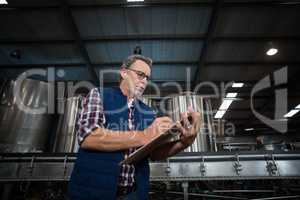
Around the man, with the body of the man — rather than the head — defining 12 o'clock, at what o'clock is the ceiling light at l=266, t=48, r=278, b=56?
The ceiling light is roughly at 9 o'clock from the man.

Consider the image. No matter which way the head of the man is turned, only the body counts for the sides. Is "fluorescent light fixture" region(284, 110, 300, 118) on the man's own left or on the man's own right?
on the man's own left

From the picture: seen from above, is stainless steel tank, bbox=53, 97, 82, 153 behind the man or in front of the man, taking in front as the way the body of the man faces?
behind

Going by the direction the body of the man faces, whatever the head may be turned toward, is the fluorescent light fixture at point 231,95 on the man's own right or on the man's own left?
on the man's own left

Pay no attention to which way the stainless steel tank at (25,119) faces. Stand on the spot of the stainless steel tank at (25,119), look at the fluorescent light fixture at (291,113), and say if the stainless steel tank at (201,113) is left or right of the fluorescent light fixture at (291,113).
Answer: right

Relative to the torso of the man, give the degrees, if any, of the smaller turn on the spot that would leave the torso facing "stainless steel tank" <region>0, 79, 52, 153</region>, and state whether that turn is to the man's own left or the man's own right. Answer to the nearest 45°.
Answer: approximately 180°

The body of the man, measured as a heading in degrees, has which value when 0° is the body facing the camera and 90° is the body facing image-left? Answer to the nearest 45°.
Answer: approximately 315°

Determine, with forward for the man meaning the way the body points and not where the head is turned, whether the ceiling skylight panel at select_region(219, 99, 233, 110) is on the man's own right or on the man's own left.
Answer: on the man's own left
